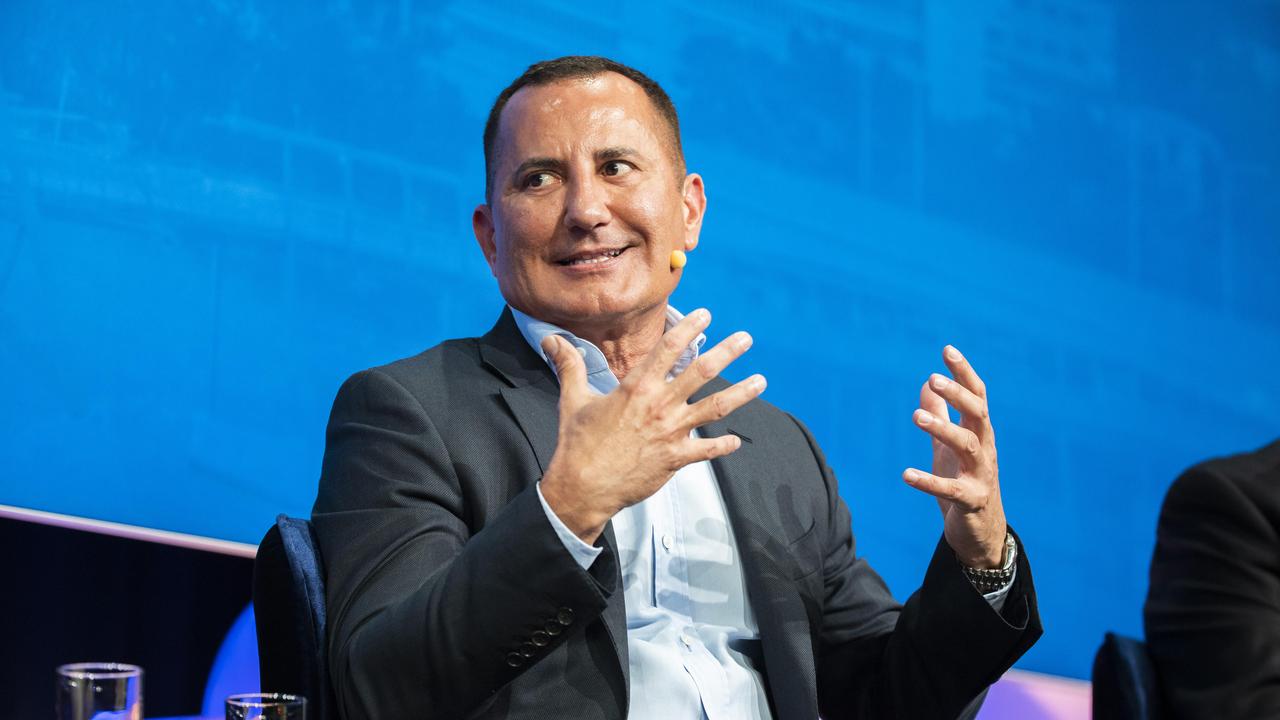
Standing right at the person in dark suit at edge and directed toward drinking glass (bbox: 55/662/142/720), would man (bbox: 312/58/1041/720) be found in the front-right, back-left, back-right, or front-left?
front-right

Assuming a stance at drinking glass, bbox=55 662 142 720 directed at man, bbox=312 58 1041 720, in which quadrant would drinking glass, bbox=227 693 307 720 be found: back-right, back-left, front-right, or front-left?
front-right

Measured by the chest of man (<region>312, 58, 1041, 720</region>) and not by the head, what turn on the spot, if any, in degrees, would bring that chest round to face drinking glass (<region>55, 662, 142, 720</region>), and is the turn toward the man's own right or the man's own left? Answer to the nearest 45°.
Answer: approximately 90° to the man's own right

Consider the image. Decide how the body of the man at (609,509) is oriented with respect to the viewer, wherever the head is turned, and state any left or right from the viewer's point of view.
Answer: facing the viewer and to the right of the viewer

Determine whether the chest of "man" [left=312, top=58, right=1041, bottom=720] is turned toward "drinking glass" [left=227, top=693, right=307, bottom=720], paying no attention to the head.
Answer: no
